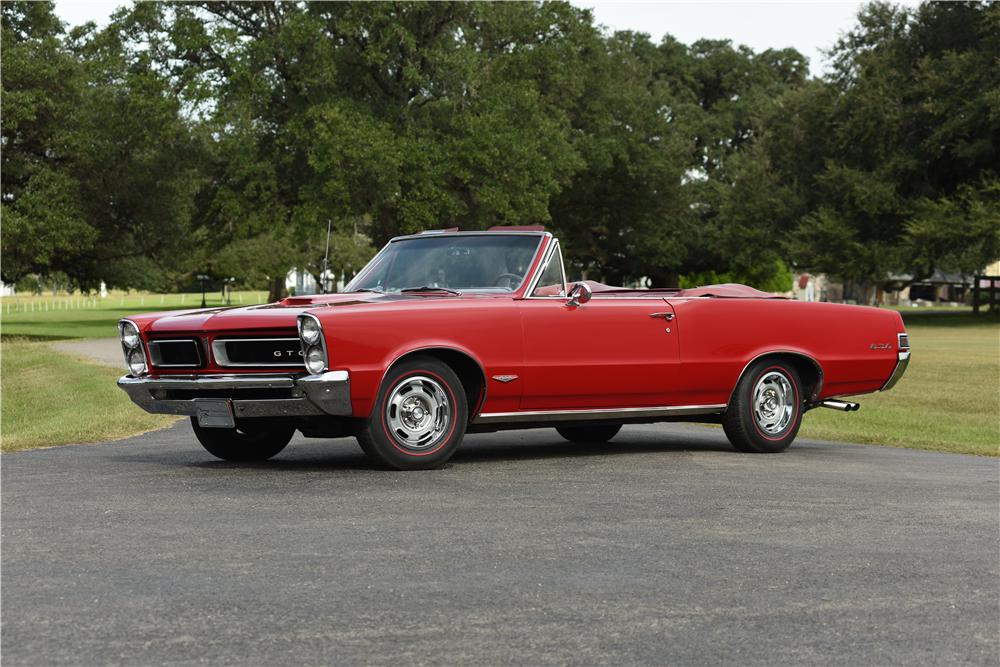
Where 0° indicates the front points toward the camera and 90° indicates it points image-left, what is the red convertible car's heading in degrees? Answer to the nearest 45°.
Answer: approximately 45°
